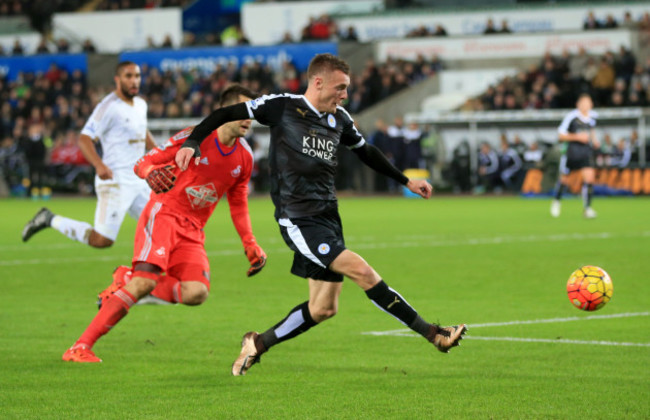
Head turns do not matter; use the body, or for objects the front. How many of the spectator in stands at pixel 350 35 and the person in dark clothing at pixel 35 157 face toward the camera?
2

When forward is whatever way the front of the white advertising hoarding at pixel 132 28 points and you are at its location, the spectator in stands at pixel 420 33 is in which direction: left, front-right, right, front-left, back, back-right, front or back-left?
front-left

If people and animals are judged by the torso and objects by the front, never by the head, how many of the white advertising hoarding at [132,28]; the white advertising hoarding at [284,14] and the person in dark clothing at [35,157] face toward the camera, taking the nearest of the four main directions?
3

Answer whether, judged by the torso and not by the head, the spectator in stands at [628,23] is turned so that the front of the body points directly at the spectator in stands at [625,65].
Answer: yes

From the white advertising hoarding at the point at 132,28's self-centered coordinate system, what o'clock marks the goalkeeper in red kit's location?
The goalkeeper in red kit is roughly at 12 o'clock from the white advertising hoarding.

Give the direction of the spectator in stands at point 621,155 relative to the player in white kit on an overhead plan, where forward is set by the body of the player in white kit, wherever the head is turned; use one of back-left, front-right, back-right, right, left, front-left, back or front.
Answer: left

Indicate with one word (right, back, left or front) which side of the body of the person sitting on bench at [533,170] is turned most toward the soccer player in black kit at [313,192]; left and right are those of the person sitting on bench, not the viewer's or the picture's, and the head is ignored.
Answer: front

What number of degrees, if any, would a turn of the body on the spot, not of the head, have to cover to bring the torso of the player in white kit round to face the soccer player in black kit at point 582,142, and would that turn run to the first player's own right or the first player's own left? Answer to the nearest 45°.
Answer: approximately 90° to the first player's own left

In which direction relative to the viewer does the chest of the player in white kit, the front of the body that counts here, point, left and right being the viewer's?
facing the viewer and to the right of the viewer

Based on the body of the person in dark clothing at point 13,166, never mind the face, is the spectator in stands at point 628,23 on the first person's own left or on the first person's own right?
on the first person's own left

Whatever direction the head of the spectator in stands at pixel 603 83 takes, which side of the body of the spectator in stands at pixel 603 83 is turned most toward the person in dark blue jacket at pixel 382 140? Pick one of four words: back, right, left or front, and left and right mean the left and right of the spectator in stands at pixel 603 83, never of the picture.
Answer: right

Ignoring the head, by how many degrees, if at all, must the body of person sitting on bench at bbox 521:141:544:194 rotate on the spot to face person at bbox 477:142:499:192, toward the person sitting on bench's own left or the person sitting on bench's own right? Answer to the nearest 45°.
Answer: approximately 135° to the person sitting on bench's own right
